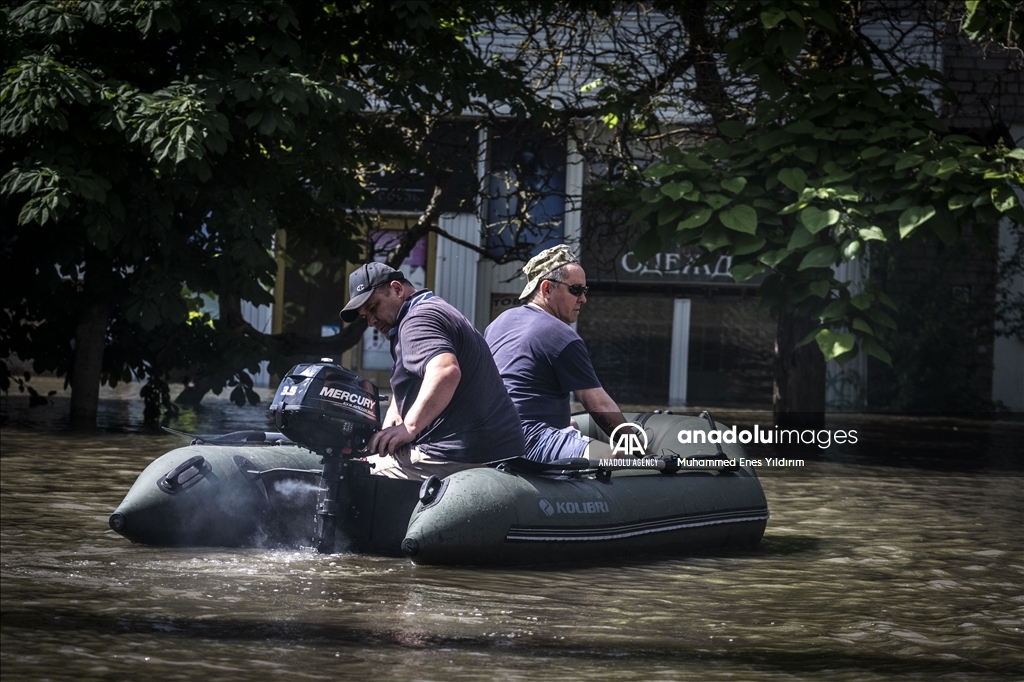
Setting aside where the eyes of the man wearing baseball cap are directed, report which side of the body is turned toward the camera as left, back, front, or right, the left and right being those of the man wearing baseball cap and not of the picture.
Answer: left

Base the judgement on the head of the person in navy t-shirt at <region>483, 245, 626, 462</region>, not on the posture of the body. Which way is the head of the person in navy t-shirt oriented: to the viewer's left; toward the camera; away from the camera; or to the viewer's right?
to the viewer's right

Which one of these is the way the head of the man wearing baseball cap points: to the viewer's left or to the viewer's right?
to the viewer's left

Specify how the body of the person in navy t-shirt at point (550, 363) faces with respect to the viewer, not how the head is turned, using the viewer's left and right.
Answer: facing away from the viewer and to the right of the viewer

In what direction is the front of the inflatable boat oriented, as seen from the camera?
facing away from the viewer and to the right of the viewer

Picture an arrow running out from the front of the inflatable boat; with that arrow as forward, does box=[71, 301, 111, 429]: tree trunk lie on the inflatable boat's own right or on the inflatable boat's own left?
on the inflatable boat's own left

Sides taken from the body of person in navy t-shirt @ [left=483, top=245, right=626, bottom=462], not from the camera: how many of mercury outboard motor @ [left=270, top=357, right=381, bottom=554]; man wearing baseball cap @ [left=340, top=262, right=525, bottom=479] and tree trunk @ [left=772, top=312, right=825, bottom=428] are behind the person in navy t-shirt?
2
